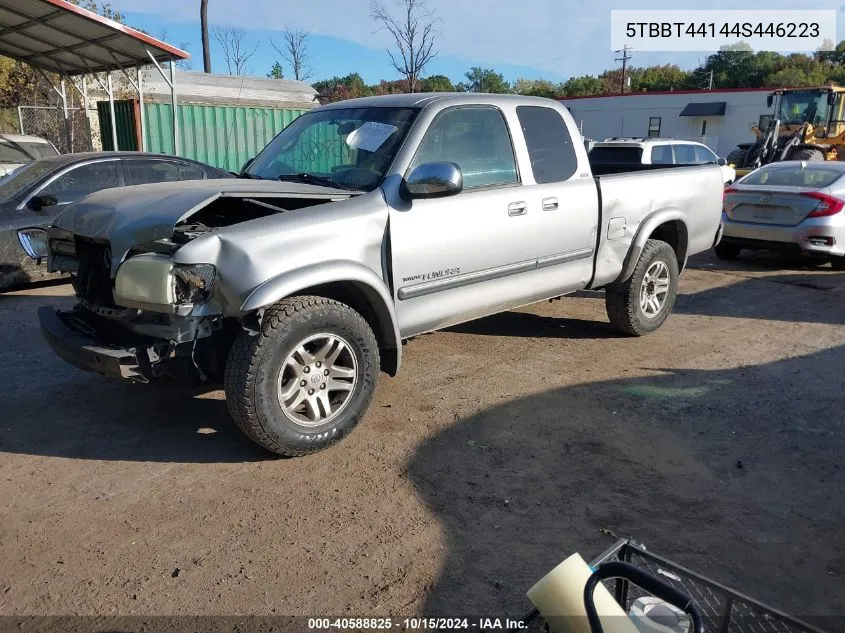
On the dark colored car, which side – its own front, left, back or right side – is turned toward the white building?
back

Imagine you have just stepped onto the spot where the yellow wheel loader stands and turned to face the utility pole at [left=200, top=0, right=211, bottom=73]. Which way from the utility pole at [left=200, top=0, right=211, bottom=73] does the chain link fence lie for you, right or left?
left

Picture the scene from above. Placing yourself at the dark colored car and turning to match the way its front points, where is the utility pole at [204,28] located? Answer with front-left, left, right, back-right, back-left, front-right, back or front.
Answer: back-right

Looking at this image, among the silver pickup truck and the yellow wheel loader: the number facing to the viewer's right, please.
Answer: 0

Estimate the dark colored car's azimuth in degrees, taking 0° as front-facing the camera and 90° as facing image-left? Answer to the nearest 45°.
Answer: approximately 45°

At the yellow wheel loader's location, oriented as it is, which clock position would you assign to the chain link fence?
The chain link fence is roughly at 12 o'clock from the yellow wheel loader.

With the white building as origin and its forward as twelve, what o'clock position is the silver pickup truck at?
The silver pickup truck is roughly at 12 o'clock from the white building.

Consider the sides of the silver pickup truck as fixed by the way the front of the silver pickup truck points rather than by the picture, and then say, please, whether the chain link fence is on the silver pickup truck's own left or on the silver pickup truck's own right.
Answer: on the silver pickup truck's own right

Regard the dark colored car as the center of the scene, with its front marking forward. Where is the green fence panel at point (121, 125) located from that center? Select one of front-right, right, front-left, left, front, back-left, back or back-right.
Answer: back-right
